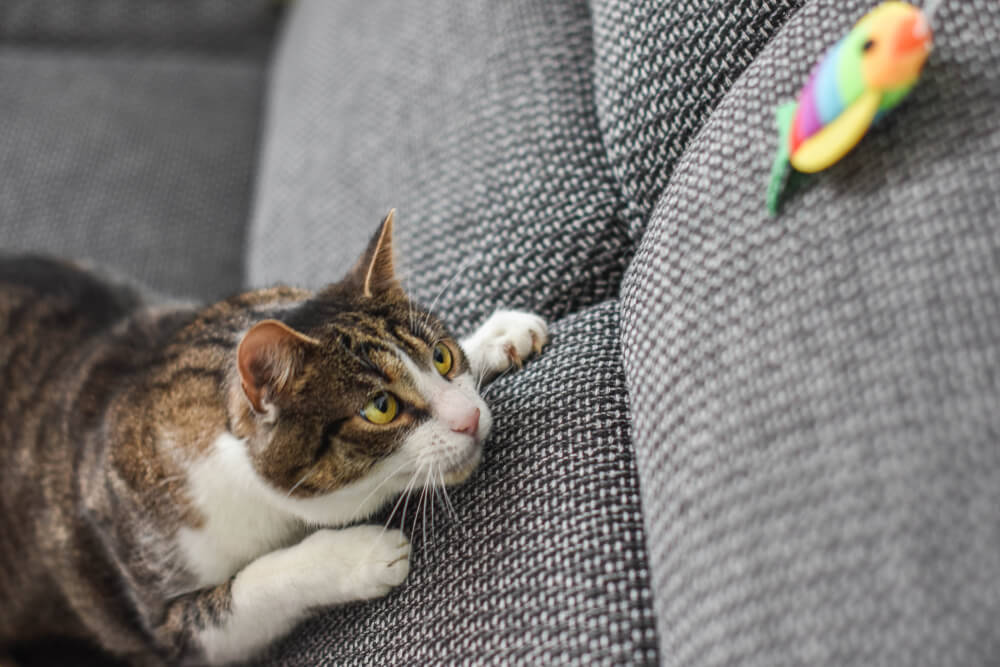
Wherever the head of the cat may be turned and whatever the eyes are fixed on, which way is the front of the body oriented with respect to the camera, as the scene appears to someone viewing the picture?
to the viewer's right
